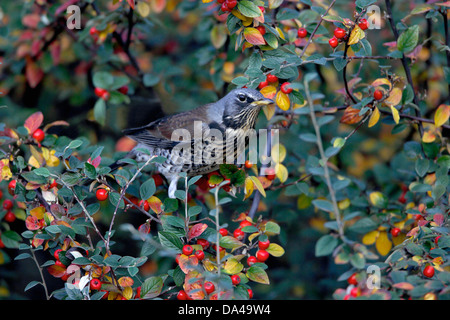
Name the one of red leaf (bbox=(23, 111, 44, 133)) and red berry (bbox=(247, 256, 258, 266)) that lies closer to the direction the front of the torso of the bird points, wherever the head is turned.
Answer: the red berry

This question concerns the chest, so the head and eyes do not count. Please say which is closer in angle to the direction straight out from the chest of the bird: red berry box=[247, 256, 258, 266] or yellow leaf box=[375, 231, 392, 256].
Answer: the yellow leaf

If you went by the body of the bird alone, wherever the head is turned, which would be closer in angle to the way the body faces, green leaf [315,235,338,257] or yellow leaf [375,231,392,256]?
the yellow leaf

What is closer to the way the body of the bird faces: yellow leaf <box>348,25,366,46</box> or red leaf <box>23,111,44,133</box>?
the yellow leaf

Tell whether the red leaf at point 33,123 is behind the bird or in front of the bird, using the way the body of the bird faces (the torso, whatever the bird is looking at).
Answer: behind

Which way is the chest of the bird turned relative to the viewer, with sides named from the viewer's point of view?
facing to the right of the viewer
